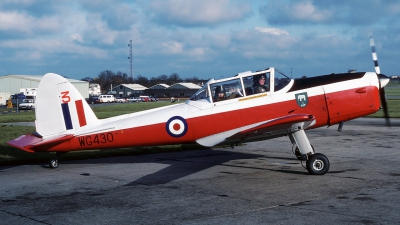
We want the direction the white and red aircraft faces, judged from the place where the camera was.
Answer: facing to the right of the viewer
